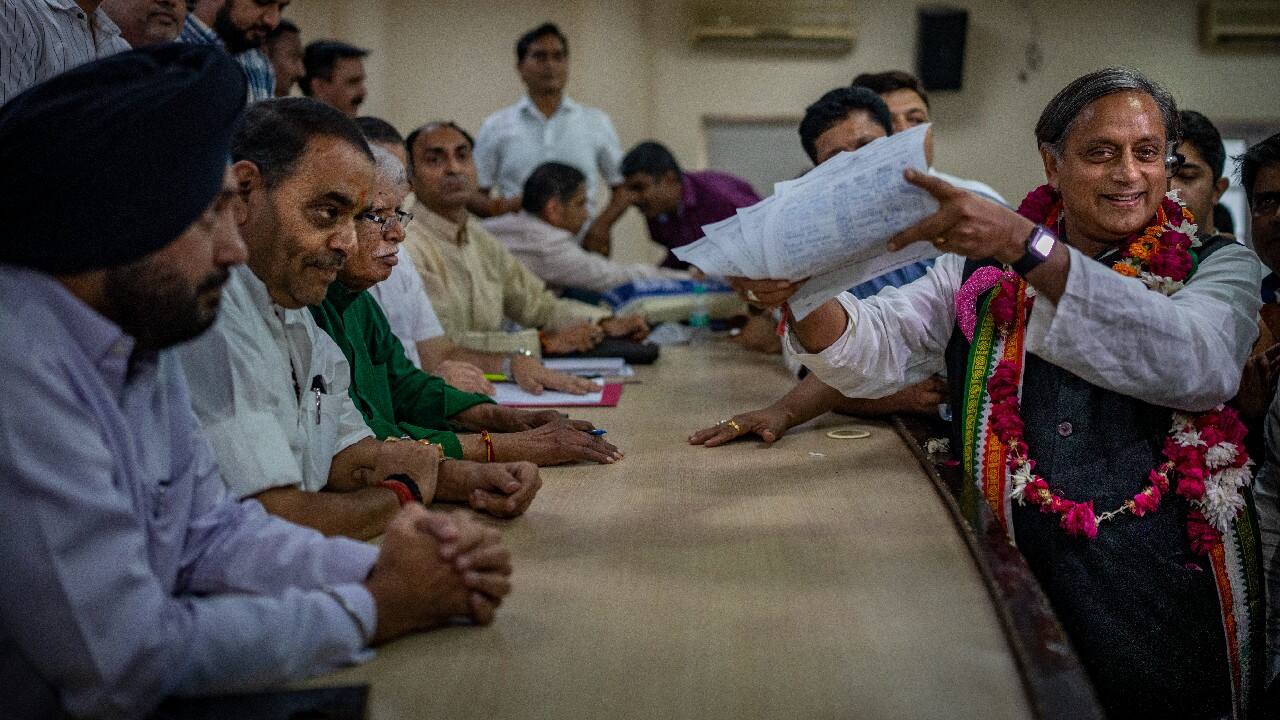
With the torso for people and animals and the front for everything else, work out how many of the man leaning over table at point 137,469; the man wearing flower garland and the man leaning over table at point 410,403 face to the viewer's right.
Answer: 2

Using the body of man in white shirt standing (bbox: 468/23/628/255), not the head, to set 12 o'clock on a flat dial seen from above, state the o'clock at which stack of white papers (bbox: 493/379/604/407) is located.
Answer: The stack of white papers is roughly at 12 o'clock from the man in white shirt standing.

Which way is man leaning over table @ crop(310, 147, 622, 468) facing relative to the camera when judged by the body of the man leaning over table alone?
to the viewer's right

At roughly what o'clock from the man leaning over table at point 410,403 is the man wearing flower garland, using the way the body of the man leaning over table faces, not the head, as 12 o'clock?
The man wearing flower garland is roughly at 1 o'clock from the man leaning over table.

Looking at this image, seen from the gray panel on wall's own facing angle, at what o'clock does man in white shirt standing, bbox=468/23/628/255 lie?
The man in white shirt standing is roughly at 1 o'clock from the gray panel on wall.

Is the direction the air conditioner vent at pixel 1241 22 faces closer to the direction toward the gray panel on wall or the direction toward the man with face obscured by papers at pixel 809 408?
the man with face obscured by papers

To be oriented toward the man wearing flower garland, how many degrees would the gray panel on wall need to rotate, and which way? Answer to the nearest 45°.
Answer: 0° — it already faces them

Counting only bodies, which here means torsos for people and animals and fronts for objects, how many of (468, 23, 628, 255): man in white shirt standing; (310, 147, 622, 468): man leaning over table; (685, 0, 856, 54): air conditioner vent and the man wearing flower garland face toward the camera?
3

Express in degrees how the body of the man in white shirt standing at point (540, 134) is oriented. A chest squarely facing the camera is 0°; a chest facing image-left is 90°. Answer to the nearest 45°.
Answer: approximately 0°
